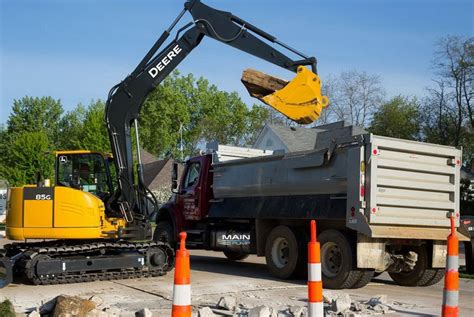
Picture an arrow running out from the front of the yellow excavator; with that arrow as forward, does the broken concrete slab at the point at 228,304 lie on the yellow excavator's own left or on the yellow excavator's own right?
on the yellow excavator's own right

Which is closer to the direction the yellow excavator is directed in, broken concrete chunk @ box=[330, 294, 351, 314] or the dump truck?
the dump truck

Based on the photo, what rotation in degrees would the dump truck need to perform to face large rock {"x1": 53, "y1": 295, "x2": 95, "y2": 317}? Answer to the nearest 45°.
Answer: approximately 90° to its left

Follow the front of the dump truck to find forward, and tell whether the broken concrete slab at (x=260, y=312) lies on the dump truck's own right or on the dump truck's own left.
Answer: on the dump truck's own left

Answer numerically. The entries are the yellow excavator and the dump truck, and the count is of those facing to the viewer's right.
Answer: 1

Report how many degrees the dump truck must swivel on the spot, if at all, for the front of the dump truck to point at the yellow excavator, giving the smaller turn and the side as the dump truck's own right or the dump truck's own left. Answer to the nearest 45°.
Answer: approximately 45° to the dump truck's own left

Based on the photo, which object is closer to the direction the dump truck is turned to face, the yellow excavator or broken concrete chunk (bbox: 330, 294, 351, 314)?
the yellow excavator

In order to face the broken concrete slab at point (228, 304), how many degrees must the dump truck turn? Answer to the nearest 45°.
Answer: approximately 90° to its left

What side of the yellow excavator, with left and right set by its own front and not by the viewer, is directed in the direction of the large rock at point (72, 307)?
right

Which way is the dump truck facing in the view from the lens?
facing away from the viewer and to the left of the viewer

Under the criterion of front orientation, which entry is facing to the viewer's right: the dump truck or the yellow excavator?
the yellow excavator

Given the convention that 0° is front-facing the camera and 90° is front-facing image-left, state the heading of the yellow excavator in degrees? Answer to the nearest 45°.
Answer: approximately 270°

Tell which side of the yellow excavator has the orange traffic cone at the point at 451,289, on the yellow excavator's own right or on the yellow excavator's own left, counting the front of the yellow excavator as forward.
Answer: on the yellow excavator's own right

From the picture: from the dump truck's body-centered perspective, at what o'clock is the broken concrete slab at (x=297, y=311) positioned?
The broken concrete slab is roughly at 8 o'clock from the dump truck.
